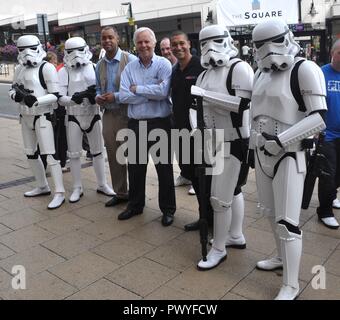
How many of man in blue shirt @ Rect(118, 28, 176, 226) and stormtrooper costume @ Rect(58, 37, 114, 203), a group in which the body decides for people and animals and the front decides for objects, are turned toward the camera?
2

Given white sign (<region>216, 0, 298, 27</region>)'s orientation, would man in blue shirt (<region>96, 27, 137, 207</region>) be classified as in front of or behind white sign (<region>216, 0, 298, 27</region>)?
in front

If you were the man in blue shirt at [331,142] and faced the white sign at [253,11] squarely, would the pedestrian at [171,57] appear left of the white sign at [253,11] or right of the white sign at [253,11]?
left

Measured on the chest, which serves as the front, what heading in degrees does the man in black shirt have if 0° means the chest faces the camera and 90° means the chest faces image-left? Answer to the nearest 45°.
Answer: approximately 45°

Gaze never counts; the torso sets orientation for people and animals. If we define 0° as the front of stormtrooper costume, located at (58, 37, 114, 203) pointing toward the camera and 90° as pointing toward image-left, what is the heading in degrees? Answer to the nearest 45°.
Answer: approximately 0°

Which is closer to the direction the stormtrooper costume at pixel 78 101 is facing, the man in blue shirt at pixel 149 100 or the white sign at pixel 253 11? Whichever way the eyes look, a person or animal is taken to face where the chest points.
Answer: the man in blue shirt
